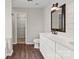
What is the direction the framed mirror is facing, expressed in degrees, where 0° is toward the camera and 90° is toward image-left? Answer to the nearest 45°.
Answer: approximately 45°

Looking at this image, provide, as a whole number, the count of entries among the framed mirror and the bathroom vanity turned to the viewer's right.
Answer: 0

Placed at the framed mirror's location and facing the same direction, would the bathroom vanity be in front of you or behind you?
in front

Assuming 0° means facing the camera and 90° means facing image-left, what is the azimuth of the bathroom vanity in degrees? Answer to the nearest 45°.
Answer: approximately 45°

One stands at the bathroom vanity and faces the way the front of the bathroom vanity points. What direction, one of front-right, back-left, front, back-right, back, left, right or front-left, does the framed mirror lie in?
back-right
